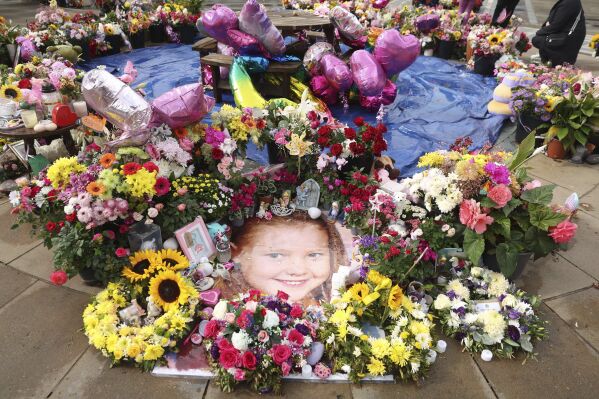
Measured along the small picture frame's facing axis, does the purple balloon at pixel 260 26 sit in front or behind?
behind

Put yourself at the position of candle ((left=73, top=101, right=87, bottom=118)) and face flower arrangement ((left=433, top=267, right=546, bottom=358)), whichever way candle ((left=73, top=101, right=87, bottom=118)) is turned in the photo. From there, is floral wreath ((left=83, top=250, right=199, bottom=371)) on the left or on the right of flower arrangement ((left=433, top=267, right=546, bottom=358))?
right

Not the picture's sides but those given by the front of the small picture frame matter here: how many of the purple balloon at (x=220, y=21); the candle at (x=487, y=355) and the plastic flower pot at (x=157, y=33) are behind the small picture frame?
2

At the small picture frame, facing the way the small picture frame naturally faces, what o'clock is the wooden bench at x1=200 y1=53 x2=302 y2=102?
The wooden bench is roughly at 7 o'clock from the small picture frame.

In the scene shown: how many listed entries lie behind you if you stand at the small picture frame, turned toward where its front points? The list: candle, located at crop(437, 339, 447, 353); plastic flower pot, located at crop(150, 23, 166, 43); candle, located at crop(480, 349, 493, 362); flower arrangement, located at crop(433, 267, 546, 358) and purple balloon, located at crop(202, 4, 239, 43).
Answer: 2

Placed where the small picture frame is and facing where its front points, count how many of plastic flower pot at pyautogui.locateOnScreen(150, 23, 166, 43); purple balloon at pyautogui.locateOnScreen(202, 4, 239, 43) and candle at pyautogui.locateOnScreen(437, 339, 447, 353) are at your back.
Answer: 2

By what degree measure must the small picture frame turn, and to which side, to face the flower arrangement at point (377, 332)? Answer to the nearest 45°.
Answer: approximately 45° to its left

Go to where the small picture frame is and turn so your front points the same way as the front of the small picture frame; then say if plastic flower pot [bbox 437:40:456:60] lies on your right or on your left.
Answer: on your left

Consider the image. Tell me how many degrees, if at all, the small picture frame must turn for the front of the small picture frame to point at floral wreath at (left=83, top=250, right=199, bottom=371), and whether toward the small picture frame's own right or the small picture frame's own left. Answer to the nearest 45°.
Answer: approximately 45° to the small picture frame's own right

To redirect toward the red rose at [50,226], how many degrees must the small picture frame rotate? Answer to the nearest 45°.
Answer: approximately 90° to its right

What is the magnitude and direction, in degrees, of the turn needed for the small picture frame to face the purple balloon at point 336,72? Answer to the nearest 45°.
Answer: approximately 135° to its left

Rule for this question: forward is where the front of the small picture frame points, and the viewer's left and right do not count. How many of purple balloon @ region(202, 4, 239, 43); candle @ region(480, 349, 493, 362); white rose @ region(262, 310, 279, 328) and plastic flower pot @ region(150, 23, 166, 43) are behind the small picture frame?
2

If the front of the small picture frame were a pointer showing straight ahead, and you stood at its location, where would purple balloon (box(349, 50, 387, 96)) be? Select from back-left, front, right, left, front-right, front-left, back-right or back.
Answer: back-left

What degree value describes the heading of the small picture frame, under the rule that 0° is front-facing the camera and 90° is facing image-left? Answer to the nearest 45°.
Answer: approximately 0°

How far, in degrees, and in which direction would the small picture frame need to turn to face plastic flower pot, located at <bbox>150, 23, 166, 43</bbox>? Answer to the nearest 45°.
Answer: approximately 180°

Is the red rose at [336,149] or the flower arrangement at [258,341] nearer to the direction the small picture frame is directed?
the flower arrangement
